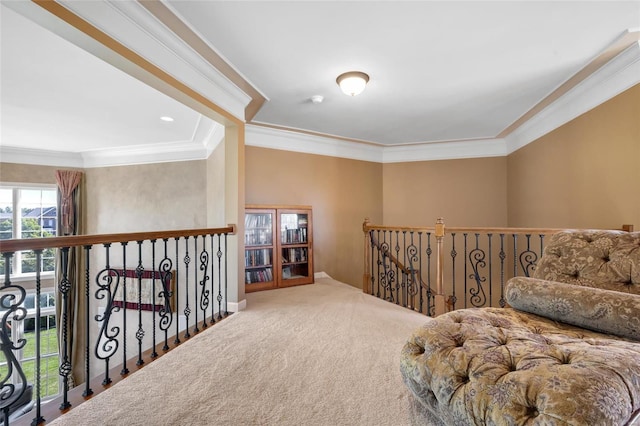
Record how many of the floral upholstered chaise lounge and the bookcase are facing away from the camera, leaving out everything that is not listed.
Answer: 0

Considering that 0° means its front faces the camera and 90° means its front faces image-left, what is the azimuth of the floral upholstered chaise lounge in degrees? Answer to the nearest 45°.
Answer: approximately 45°

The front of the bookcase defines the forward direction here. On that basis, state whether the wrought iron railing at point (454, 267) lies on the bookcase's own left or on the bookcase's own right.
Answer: on the bookcase's own left

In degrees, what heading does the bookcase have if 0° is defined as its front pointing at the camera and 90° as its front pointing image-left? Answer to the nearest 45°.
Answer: approximately 315°

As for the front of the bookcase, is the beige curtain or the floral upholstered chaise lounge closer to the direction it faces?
the floral upholstered chaise lounge

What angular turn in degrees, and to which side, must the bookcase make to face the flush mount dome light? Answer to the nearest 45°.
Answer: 0° — it already faces it
